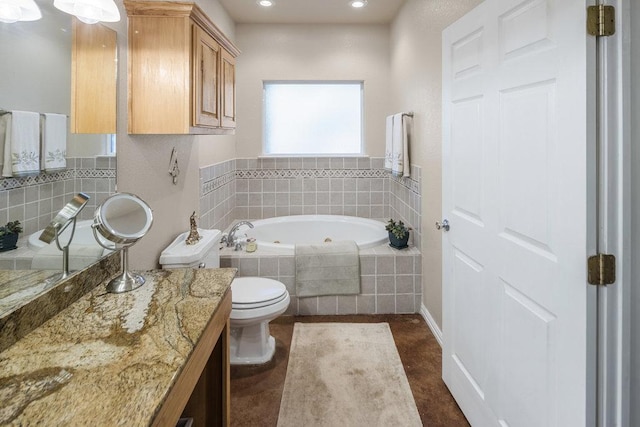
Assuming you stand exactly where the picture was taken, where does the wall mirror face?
facing the viewer and to the right of the viewer

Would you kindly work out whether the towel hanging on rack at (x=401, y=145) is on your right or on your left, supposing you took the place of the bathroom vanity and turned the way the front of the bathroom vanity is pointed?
on your left

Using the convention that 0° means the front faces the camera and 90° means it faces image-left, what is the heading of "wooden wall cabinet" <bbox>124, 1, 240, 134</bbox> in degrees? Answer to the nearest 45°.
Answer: approximately 270°

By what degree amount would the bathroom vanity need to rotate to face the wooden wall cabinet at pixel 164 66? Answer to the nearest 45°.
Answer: approximately 135° to its left
